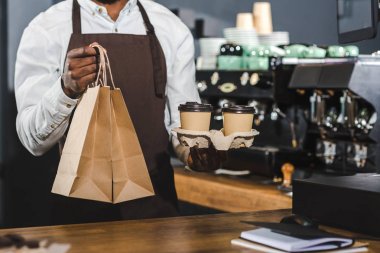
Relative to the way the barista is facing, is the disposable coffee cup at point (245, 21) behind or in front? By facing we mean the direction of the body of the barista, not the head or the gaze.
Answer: behind

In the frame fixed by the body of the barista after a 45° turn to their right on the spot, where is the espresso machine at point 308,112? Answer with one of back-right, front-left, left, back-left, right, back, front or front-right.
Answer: back

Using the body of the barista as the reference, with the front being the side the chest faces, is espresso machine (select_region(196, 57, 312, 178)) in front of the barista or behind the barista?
behind

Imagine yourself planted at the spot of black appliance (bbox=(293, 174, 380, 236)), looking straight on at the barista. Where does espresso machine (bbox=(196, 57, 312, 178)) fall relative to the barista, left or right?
right

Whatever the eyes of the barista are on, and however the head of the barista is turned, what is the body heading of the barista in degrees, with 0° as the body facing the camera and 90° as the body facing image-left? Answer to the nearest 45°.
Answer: approximately 0°

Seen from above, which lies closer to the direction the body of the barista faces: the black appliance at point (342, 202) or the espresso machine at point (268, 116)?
the black appliance

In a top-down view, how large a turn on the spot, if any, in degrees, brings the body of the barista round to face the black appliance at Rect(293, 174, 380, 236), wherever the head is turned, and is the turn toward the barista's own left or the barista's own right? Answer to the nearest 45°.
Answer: approximately 45° to the barista's own left

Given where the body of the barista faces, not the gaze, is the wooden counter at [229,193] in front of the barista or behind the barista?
behind
